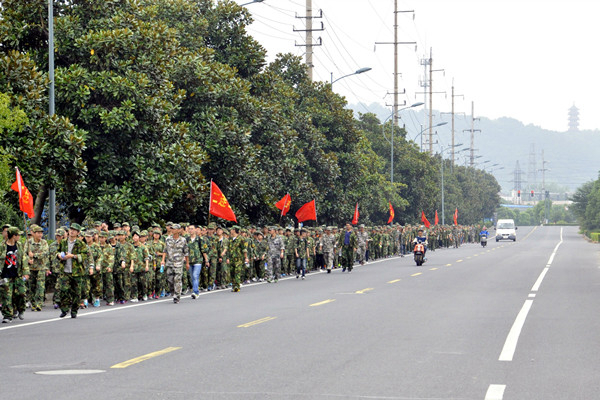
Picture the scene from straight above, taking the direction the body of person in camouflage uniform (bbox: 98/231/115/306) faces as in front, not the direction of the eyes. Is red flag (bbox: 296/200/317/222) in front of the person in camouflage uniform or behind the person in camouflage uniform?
behind

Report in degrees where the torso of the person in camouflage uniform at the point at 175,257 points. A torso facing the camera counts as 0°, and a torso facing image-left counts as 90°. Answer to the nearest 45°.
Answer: approximately 0°

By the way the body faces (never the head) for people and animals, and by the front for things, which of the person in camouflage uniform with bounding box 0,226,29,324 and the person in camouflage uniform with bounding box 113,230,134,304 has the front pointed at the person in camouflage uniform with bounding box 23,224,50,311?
the person in camouflage uniform with bounding box 113,230,134,304

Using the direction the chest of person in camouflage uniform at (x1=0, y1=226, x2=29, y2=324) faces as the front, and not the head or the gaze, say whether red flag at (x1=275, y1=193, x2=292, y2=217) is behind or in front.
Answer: behind

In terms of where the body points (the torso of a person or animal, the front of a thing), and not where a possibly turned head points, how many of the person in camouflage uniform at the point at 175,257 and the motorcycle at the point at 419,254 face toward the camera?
2

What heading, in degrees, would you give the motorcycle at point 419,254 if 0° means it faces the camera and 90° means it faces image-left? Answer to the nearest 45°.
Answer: approximately 0°

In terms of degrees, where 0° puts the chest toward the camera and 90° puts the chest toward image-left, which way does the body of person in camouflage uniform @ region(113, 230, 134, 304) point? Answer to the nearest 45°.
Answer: approximately 45°

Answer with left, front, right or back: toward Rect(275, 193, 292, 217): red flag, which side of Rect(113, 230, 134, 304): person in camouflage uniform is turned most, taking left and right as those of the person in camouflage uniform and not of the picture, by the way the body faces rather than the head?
back

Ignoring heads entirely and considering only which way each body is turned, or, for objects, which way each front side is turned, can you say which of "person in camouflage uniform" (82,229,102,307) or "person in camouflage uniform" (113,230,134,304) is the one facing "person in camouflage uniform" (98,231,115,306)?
"person in camouflage uniform" (113,230,134,304)

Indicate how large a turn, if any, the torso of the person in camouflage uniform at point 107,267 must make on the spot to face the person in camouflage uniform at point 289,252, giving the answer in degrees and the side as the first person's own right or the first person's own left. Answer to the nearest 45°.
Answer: approximately 180°
